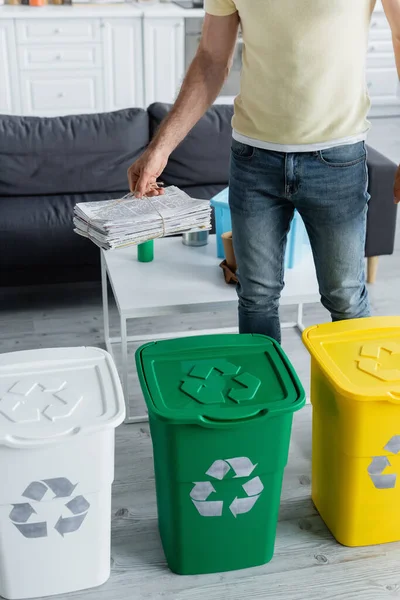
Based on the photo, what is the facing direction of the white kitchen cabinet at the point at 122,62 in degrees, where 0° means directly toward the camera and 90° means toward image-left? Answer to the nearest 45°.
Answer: approximately 0°

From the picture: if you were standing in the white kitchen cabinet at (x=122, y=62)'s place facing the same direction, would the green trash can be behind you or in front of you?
in front

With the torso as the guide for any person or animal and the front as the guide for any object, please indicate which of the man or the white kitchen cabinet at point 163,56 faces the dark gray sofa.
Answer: the white kitchen cabinet

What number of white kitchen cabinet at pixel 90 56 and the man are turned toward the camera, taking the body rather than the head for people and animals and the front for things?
2

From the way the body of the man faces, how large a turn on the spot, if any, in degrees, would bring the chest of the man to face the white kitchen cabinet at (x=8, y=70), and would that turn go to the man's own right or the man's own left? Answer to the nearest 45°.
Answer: approximately 135° to the man's own right

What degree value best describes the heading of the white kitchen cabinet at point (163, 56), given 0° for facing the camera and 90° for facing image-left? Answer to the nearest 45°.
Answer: approximately 0°
